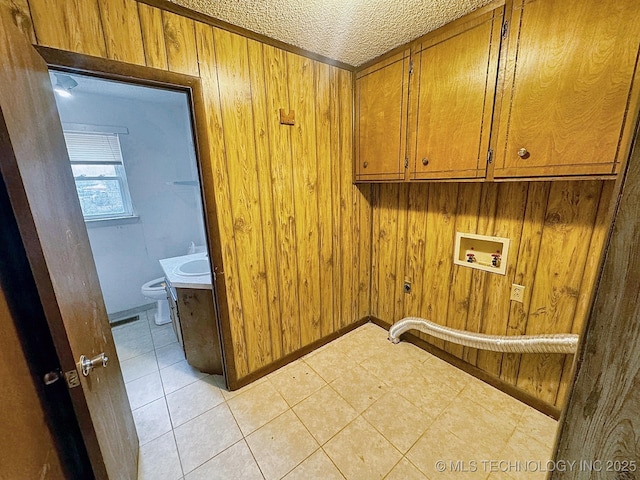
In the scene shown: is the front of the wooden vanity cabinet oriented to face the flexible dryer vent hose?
no

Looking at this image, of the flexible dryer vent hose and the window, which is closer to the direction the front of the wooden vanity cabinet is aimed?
the window

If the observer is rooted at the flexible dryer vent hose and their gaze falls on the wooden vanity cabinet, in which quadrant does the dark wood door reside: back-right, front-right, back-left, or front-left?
front-left

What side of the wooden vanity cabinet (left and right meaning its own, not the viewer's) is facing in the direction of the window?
right

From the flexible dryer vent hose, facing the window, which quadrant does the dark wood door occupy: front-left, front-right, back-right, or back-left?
front-left

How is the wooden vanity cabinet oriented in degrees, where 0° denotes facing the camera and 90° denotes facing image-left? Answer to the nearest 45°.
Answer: approximately 90°
